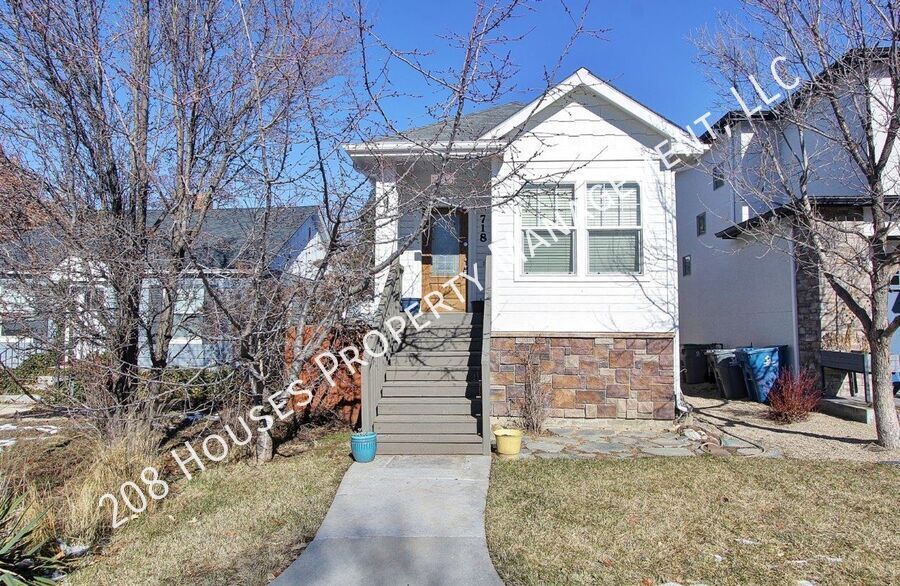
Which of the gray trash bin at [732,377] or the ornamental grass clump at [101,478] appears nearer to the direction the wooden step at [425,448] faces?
the ornamental grass clump

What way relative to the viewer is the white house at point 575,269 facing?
toward the camera

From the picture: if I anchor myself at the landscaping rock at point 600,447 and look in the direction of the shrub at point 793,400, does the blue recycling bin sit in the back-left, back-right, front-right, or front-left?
front-left

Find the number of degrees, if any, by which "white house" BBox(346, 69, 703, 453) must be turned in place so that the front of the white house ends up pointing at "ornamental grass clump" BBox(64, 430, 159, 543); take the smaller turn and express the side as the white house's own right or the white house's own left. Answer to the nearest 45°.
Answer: approximately 45° to the white house's own right

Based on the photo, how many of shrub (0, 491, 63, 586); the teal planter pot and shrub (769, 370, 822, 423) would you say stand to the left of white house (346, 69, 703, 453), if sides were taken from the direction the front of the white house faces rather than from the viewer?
1

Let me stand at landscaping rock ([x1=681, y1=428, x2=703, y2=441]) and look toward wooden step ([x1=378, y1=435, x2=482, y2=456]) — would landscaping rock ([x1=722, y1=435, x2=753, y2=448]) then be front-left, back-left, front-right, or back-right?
back-left

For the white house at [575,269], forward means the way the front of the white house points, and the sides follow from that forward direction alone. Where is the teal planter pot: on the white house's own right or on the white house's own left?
on the white house's own right

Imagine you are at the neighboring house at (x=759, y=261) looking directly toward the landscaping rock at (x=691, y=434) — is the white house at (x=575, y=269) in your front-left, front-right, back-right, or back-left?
front-right

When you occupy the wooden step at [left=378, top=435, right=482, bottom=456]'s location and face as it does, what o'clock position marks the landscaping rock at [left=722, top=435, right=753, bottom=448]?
The landscaping rock is roughly at 9 o'clock from the wooden step.

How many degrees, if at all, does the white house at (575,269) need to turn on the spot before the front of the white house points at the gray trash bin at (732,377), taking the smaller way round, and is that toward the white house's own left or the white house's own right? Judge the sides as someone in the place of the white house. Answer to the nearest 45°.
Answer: approximately 135° to the white house's own left
